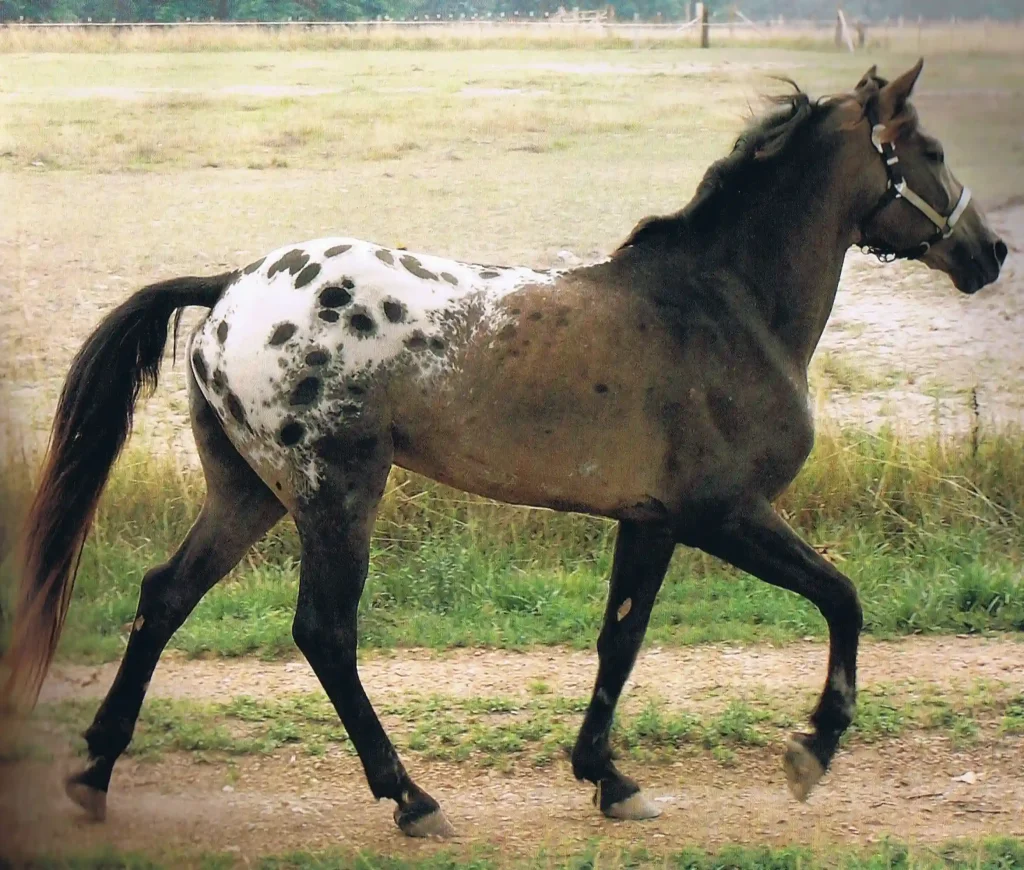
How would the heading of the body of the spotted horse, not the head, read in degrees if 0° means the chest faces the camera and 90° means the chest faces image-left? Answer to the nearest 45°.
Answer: approximately 270°
